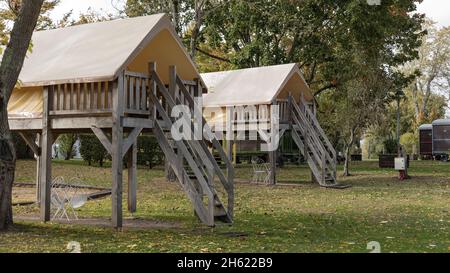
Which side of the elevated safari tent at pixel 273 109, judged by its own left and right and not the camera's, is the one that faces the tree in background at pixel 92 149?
back

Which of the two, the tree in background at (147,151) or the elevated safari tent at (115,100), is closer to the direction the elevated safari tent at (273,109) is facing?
the elevated safari tent

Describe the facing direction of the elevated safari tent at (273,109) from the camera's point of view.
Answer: facing the viewer and to the right of the viewer

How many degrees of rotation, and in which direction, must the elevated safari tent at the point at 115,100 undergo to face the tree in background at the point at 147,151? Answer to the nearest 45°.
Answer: approximately 135° to its left

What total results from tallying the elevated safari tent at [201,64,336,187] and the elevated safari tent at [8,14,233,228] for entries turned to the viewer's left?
0

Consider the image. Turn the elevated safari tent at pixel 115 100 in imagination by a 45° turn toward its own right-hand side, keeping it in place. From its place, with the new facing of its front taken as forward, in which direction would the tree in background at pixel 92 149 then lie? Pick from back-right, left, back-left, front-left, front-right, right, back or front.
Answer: back

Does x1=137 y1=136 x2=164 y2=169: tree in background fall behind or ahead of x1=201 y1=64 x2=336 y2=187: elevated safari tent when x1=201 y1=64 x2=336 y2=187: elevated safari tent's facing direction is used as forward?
behind

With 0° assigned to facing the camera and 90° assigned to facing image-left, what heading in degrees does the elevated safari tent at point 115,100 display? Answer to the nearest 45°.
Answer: approximately 315°

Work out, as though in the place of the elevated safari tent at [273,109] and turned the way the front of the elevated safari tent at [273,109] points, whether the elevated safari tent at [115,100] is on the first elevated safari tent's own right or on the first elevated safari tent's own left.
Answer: on the first elevated safari tent's own right

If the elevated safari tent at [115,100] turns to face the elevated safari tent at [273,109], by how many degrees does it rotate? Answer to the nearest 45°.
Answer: approximately 90° to its left
